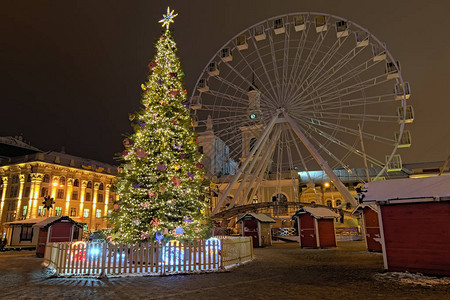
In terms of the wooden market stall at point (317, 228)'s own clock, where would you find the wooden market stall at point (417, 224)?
the wooden market stall at point (417, 224) is roughly at 10 o'clock from the wooden market stall at point (317, 228).

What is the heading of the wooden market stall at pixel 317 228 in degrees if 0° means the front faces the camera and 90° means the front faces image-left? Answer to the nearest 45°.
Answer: approximately 45°

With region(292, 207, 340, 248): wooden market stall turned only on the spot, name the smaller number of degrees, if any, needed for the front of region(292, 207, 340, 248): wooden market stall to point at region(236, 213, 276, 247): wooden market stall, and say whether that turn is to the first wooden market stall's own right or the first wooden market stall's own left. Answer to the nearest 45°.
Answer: approximately 45° to the first wooden market stall's own right

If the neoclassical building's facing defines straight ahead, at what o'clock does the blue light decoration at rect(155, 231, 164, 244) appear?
The blue light decoration is roughly at 1 o'clock from the neoclassical building.

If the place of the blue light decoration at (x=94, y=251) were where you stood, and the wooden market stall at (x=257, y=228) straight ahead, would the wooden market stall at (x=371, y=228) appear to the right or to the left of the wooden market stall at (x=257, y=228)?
right

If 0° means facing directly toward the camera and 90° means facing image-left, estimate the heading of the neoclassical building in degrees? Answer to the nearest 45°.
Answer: approximately 315°

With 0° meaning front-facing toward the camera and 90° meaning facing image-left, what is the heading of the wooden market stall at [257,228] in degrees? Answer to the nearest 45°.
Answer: approximately 45°

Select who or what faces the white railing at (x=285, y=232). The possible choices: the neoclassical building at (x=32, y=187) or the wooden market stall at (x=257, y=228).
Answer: the neoclassical building

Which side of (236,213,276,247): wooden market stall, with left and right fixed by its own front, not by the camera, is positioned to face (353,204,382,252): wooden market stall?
left
